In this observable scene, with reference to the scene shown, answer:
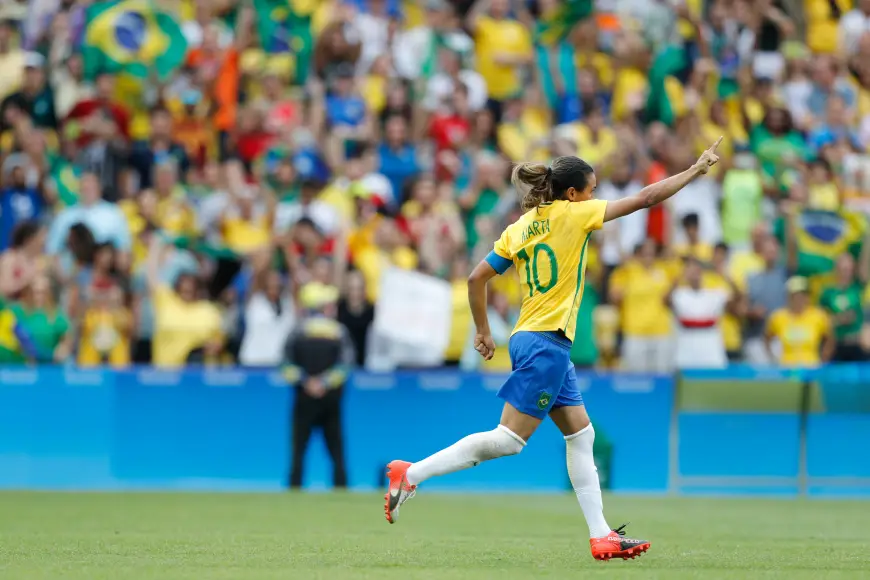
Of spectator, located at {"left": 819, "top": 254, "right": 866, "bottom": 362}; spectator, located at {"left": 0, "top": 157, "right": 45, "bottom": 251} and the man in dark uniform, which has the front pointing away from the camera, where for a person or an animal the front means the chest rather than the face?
the man in dark uniform

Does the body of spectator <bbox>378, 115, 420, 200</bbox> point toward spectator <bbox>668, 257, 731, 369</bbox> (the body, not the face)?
no

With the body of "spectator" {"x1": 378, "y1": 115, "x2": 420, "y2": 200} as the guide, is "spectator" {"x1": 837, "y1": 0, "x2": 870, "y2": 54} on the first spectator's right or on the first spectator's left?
on the first spectator's left

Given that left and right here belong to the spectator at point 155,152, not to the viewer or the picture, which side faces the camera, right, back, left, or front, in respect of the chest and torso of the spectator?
front

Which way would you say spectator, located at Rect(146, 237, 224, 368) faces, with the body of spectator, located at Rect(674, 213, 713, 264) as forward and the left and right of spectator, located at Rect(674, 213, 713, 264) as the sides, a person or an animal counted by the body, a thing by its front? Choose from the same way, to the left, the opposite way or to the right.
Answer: the same way

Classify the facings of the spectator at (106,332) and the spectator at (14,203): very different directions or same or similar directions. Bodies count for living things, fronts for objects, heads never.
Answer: same or similar directions

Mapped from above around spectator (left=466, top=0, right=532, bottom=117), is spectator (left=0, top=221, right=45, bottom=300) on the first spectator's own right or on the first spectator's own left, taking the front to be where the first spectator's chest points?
on the first spectator's own right

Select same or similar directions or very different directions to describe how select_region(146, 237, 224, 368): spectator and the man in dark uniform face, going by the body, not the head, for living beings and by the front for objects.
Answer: very different directions

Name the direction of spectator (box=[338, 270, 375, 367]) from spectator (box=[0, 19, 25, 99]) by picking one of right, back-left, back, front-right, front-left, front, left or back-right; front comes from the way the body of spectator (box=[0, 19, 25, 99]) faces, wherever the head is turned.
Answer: front-left

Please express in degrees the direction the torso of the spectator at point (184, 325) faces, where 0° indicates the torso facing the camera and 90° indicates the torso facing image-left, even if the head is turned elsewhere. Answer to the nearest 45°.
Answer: approximately 0°

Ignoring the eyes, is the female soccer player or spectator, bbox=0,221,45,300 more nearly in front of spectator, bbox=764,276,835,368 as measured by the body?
the female soccer player

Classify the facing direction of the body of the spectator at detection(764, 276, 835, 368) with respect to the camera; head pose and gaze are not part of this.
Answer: toward the camera

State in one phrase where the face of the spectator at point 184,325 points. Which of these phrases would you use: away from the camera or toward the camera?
toward the camera

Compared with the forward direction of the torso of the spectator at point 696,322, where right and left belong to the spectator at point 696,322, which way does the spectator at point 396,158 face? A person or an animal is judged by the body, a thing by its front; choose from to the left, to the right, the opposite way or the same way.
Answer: the same way

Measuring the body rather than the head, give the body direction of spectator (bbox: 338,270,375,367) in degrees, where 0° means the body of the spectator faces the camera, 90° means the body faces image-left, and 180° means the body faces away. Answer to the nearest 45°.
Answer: approximately 0°

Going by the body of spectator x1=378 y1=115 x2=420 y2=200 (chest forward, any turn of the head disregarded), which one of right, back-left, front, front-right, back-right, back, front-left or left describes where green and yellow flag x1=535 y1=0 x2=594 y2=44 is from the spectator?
back-left

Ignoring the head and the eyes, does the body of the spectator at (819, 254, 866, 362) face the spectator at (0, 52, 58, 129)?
no

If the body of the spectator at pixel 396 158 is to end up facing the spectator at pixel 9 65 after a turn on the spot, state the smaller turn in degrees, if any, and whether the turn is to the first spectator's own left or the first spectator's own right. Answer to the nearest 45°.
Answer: approximately 90° to the first spectator's own right

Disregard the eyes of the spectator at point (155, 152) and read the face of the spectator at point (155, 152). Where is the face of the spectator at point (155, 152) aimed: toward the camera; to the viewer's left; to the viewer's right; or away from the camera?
toward the camera

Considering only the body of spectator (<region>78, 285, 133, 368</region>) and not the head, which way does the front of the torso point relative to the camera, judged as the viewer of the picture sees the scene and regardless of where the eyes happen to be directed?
toward the camera
